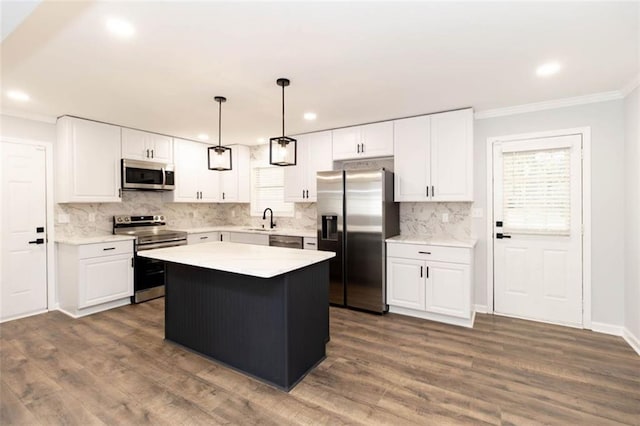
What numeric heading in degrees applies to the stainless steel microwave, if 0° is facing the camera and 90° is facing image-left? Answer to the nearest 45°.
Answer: approximately 315°

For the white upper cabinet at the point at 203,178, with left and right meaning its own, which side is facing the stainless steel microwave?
right

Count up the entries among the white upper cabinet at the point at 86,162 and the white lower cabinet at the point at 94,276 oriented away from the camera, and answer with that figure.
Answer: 0

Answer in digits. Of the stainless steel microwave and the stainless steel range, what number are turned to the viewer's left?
0

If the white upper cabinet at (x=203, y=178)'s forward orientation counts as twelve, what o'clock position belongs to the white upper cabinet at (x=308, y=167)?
the white upper cabinet at (x=308, y=167) is roughly at 12 o'clock from the white upper cabinet at (x=203, y=178).

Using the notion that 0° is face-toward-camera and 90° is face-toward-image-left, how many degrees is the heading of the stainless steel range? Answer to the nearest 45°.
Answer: approximately 315°
